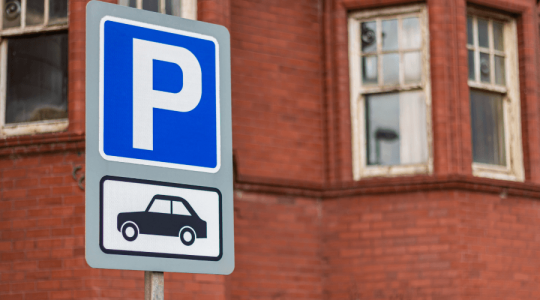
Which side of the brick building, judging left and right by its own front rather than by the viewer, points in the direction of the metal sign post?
front

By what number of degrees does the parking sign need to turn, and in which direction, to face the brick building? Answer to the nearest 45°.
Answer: approximately 135° to its left

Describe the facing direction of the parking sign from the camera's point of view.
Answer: facing the viewer and to the right of the viewer

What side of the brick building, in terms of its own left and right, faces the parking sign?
front

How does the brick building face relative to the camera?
toward the camera

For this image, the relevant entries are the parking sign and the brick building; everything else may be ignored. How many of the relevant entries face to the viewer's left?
0
